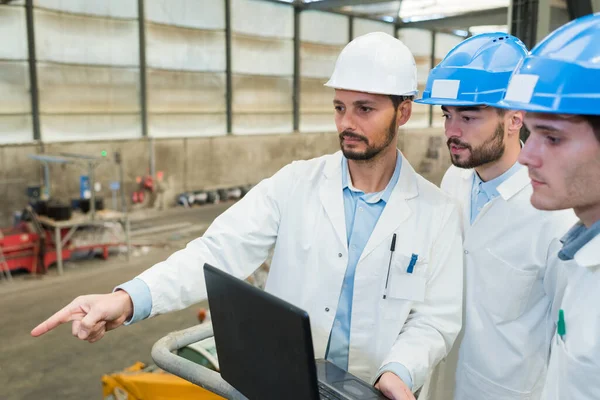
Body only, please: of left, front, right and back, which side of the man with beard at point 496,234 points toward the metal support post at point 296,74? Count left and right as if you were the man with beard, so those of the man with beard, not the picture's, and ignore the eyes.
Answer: right

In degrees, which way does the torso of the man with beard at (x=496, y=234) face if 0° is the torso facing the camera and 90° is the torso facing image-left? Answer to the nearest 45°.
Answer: approximately 45°

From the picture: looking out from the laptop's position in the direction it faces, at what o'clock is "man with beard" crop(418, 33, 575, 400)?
The man with beard is roughly at 12 o'clock from the laptop.

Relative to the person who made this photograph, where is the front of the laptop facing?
facing away from the viewer and to the right of the viewer

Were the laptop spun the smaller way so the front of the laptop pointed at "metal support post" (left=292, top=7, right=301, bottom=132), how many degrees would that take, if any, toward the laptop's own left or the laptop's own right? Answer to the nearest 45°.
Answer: approximately 45° to the laptop's own left

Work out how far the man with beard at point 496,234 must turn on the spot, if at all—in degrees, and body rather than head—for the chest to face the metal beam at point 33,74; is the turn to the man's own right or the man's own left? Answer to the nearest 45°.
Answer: approximately 90° to the man's own right

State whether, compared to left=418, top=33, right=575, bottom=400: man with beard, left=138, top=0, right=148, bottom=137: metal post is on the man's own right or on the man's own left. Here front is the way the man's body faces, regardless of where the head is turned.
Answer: on the man's own right

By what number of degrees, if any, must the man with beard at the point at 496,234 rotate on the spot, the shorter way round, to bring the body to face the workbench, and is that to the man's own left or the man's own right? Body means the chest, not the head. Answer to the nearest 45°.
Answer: approximately 90° to the man's own right

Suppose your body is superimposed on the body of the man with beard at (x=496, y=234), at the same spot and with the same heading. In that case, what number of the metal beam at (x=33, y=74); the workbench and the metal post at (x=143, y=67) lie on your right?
3

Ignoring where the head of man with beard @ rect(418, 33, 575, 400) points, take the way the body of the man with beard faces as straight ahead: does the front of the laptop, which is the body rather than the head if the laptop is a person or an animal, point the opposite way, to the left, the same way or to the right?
the opposite way

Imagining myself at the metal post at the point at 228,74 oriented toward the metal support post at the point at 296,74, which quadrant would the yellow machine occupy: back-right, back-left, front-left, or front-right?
back-right
